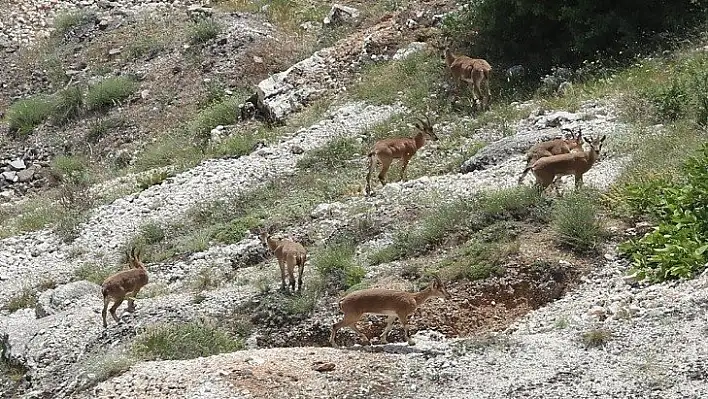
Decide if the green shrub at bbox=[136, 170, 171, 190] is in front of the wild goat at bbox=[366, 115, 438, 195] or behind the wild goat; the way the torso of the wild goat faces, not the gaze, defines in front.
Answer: behind

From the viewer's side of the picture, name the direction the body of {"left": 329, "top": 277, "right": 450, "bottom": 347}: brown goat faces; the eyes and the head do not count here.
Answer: to the viewer's right

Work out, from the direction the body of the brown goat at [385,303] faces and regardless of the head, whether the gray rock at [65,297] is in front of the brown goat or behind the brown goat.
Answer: behind

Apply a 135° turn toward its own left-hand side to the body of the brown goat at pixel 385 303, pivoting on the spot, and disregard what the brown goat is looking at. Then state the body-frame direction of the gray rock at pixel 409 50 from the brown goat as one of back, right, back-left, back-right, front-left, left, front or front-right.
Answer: front-right

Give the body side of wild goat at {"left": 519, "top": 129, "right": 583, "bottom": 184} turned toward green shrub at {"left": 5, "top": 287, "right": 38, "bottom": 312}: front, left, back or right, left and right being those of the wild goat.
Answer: back

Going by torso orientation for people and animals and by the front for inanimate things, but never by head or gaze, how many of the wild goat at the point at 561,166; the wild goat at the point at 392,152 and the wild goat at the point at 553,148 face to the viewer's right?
3

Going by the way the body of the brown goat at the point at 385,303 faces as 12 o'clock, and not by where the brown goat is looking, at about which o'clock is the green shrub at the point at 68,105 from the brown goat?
The green shrub is roughly at 8 o'clock from the brown goat.

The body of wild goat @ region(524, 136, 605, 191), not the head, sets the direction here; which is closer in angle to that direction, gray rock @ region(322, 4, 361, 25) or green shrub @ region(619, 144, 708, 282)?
the green shrub

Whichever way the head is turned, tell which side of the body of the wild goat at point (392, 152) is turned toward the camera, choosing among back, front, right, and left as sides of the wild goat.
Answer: right

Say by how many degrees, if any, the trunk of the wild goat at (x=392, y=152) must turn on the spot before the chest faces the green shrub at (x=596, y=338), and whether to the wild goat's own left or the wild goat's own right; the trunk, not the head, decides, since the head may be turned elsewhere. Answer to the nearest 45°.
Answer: approximately 90° to the wild goat's own right

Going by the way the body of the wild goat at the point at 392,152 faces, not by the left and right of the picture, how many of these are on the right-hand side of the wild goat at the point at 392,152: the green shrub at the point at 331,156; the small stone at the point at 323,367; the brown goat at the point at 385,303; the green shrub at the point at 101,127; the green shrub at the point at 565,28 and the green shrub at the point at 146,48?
2

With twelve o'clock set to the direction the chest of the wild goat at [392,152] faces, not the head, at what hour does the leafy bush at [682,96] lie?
The leafy bush is roughly at 12 o'clock from the wild goat.

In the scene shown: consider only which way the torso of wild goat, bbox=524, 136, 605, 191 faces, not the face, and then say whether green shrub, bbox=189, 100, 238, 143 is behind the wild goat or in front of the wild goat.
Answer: behind

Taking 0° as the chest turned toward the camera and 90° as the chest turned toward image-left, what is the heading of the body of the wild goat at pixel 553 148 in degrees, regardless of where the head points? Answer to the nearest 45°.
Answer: approximately 270°

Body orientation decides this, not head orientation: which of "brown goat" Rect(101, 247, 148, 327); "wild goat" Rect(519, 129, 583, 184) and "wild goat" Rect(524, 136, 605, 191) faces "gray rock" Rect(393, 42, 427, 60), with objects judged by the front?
the brown goat

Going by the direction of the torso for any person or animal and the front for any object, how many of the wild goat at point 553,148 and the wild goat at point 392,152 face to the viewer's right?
2

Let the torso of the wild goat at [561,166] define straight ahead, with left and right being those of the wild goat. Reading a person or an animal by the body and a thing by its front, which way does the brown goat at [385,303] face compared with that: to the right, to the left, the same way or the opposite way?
the same way

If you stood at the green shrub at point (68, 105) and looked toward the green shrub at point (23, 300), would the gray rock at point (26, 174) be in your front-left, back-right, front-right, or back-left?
front-right

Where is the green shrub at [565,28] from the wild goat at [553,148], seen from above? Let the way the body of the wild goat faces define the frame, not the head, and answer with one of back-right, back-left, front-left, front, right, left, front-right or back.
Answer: left
